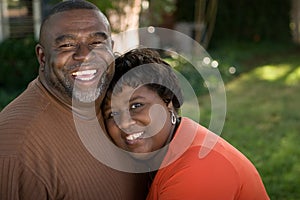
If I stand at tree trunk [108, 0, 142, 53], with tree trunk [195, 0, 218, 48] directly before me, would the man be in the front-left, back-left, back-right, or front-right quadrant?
back-right

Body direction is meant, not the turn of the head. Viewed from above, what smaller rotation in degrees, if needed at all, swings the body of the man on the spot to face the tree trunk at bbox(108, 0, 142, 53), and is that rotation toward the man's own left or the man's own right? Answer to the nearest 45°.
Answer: approximately 135° to the man's own left

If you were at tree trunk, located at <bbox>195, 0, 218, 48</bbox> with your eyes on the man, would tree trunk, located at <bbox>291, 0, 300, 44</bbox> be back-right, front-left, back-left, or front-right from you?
back-left

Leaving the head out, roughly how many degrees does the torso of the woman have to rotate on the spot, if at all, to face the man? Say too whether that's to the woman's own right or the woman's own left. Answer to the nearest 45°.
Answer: approximately 45° to the woman's own right

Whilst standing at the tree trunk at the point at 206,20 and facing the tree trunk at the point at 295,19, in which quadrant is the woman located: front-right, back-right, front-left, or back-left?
back-right

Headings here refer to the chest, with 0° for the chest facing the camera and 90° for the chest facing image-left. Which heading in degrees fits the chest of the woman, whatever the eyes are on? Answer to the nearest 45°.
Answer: approximately 45°

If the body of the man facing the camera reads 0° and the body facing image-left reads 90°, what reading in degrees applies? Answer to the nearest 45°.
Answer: approximately 315°

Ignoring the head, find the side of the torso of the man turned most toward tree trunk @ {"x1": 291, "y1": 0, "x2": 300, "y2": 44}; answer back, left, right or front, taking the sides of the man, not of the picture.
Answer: left

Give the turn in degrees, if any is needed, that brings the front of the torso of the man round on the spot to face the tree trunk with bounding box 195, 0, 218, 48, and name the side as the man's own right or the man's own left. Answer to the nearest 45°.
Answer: approximately 135° to the man's own left

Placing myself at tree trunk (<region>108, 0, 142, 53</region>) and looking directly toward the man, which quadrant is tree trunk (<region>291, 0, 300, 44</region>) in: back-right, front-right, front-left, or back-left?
back-left

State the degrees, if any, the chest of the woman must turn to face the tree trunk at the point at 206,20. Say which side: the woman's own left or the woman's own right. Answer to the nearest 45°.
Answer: approximately 135° to the woman's own right
